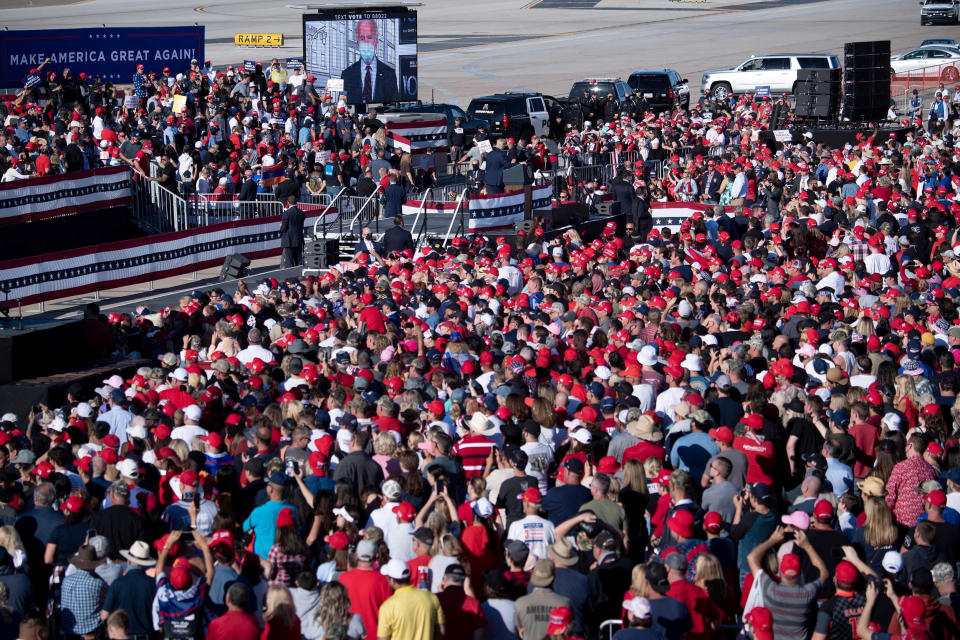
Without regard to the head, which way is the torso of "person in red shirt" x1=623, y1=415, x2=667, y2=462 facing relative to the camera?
away from the camera

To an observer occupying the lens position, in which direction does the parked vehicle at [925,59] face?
facing to the left of the viewer

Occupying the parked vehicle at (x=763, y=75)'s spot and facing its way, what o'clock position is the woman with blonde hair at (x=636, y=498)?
The woman with blonde hair is roughly at 9 o'clock from the parked vehicle.

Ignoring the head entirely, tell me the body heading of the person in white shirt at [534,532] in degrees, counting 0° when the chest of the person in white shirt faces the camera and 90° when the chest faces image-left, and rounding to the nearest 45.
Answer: approximately 180°

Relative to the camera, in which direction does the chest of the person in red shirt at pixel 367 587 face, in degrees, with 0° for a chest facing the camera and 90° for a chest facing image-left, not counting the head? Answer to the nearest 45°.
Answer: approximately 180°

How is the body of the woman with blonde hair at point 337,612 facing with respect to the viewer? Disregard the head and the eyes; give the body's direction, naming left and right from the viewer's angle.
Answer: facing away from the viewer

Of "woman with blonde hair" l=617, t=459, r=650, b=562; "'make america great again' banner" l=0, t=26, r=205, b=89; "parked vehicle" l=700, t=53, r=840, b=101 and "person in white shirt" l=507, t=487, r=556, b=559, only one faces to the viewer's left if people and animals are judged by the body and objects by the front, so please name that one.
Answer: the parked vehicle
